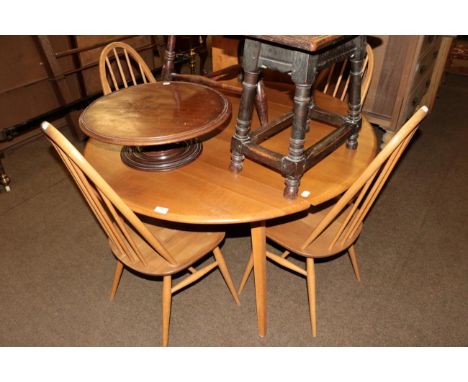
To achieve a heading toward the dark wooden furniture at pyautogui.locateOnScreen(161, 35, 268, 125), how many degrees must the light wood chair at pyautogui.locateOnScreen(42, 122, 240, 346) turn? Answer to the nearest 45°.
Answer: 0° — it already faces it

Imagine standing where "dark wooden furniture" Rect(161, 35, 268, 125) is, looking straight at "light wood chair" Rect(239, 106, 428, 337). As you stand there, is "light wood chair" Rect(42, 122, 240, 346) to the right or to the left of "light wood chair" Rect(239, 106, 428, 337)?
right

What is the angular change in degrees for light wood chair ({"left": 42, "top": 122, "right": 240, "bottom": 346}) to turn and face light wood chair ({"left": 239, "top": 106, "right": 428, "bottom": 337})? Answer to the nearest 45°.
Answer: approximately 45° to its right

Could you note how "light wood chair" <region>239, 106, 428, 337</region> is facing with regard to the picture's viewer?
facing away from the viewer and to the left of the viewer

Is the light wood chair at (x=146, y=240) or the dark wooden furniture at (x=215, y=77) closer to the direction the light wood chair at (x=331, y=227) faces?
the dark wooden furniture

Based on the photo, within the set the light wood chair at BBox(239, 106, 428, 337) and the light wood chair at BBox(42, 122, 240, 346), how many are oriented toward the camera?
0

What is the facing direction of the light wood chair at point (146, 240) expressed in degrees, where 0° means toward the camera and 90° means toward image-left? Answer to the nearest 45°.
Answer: approximately 225°

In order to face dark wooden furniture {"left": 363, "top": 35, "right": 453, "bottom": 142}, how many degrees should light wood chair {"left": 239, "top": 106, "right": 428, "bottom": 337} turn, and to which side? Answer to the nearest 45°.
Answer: approximately 45° to its right
